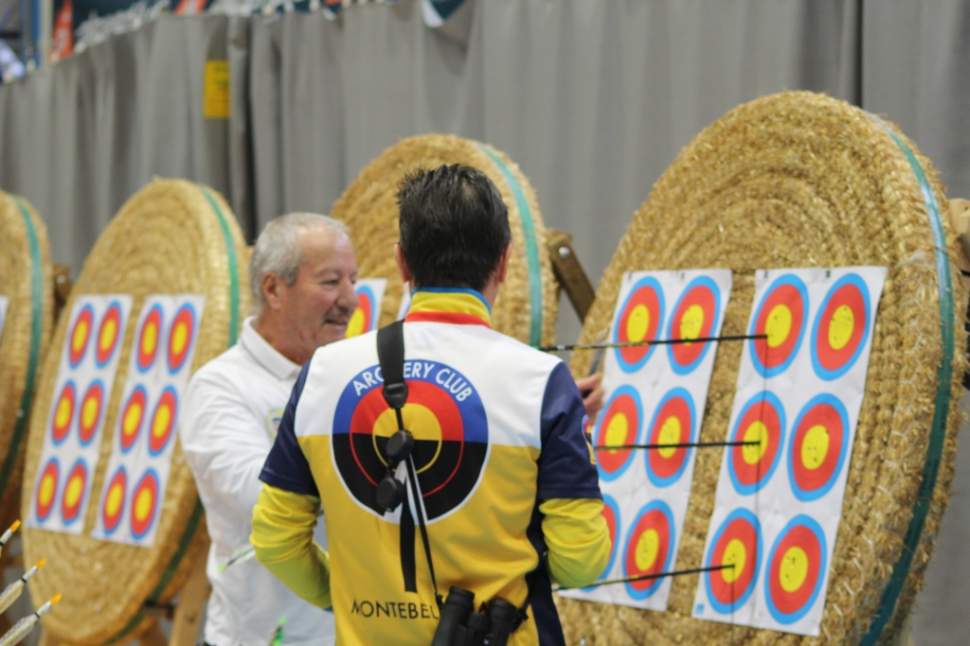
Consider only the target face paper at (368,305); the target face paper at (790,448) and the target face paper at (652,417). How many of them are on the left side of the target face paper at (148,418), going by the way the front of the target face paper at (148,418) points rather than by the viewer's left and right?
3

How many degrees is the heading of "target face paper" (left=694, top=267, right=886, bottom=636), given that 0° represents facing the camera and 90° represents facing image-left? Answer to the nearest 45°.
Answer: approximately 45°

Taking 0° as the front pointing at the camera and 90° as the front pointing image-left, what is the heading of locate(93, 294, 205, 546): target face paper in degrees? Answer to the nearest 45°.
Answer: approximately 45°

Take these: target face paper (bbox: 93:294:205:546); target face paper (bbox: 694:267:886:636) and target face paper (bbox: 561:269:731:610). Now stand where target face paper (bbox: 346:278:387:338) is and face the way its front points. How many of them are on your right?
1

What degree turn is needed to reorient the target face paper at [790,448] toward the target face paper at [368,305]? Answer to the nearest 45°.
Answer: approximately 90° to its right

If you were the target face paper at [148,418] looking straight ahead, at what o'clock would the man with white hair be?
The man with white hair is roughly at 10 o'clock from the target face paper.

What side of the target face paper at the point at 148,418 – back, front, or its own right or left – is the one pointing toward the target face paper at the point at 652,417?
left

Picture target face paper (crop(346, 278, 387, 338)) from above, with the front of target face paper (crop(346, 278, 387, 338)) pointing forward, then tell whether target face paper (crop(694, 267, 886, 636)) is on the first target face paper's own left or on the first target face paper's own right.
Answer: on the first target face paper's own left

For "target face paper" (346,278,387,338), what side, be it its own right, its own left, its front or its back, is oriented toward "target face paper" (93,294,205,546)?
right

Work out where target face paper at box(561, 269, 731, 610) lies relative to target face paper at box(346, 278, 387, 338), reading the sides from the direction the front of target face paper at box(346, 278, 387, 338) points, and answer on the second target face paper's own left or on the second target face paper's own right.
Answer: on the second target face paper's own left
